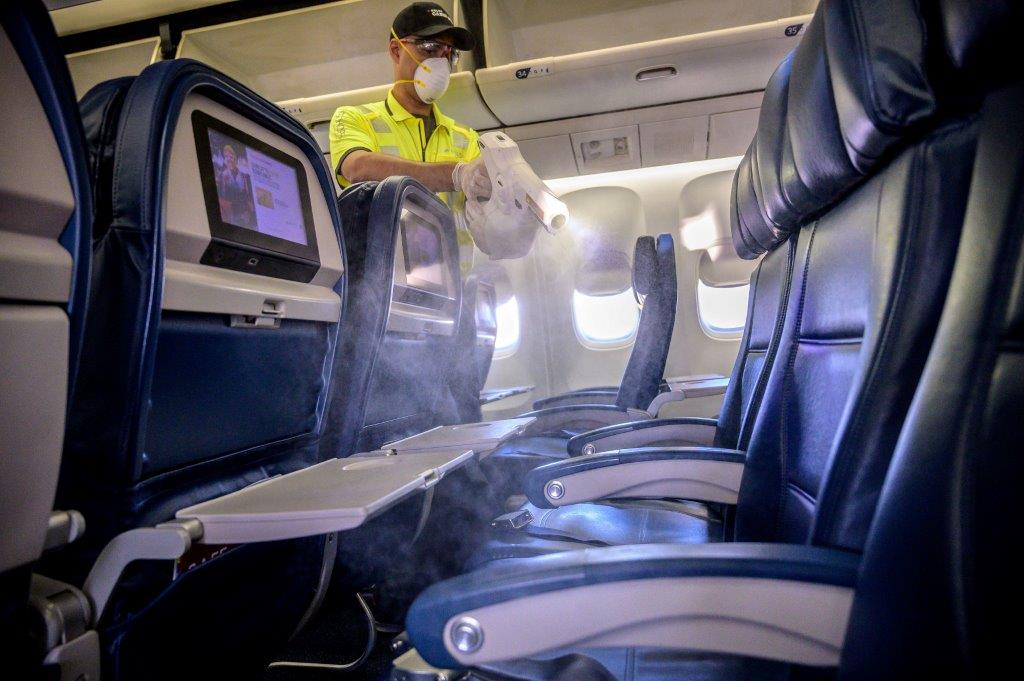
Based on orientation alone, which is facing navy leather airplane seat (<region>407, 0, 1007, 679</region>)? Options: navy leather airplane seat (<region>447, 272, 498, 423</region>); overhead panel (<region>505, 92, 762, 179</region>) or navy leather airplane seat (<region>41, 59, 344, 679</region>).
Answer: the overhead panel

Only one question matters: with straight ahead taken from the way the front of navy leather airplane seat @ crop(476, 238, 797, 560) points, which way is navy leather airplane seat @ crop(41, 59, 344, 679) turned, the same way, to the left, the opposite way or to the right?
the same way

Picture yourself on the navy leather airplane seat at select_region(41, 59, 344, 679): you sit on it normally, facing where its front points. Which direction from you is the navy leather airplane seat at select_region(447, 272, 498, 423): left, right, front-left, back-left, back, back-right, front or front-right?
right

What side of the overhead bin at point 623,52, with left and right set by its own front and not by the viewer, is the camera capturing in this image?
front

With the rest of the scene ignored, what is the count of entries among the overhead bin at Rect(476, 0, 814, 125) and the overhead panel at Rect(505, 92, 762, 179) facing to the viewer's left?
0

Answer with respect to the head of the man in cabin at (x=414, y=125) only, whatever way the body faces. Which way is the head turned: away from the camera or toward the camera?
toward the camera

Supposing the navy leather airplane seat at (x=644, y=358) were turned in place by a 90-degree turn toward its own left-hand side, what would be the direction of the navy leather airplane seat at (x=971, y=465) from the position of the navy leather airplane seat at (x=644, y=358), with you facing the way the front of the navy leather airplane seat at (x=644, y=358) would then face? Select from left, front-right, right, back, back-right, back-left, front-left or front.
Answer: front

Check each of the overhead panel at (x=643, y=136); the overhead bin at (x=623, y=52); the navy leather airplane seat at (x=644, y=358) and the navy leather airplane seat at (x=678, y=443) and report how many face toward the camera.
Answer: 2

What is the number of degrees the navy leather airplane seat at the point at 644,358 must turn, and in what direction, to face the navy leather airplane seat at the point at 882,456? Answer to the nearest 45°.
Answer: approximately 90° to its left

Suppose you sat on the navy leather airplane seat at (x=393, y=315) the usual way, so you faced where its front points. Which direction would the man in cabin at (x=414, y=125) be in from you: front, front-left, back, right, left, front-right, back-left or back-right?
front-right

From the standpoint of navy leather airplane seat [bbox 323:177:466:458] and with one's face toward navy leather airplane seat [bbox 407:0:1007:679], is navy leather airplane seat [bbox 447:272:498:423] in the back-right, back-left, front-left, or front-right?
back-left

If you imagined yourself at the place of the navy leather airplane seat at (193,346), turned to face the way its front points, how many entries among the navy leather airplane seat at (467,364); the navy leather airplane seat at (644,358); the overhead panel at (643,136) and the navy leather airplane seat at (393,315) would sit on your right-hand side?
4

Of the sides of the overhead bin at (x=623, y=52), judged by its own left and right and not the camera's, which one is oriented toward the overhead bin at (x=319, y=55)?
right

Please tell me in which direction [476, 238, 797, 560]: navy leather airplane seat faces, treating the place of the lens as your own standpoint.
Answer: facing to the left of the viewer

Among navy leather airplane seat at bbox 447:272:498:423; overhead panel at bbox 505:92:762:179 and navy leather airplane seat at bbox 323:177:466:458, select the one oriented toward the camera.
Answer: the overhead panel

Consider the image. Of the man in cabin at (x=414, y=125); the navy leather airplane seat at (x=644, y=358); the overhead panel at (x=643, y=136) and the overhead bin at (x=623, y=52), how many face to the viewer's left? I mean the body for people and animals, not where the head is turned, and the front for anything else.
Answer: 1
